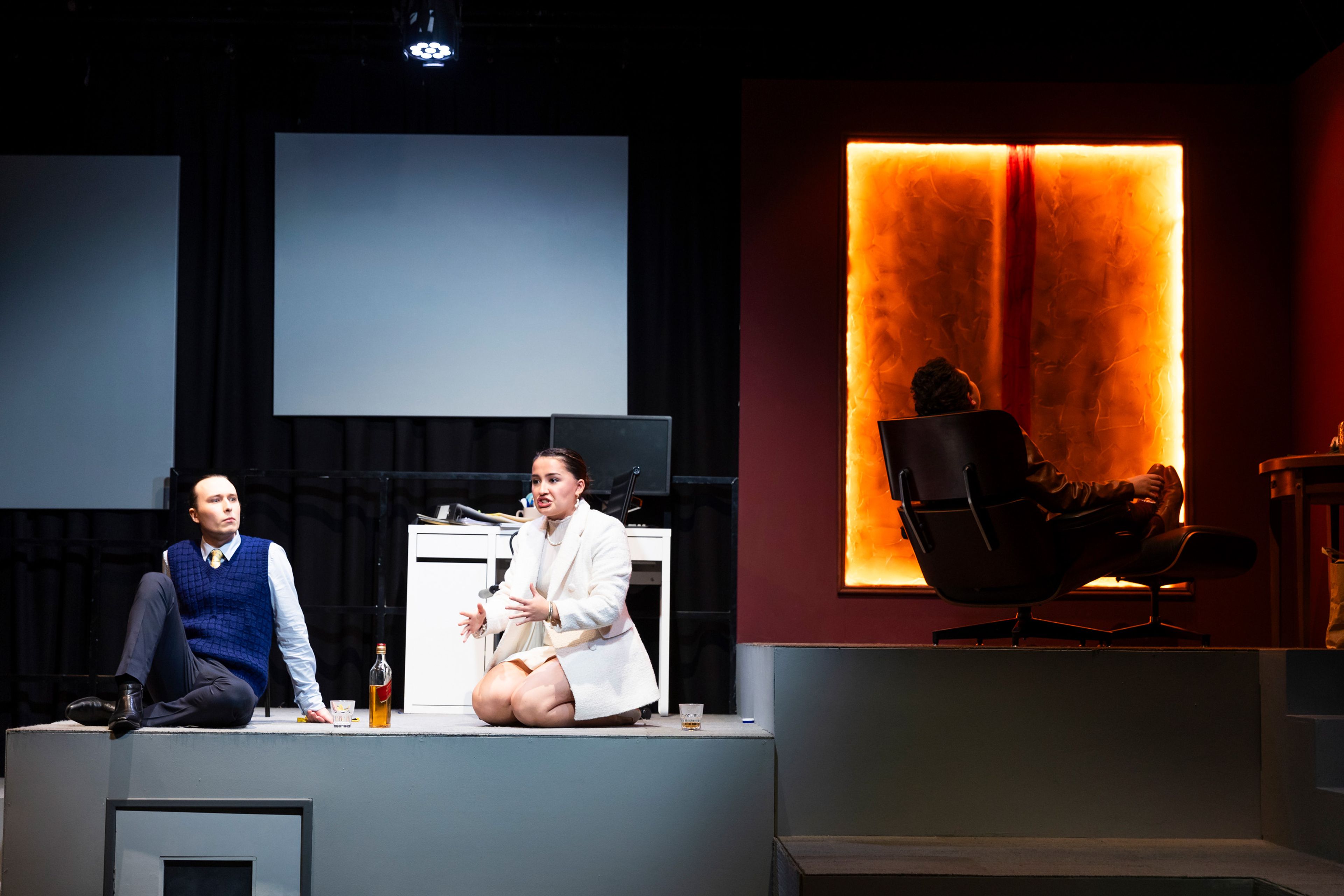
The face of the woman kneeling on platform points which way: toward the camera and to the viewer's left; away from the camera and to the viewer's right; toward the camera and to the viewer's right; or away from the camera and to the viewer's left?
toward the camera and to the viewer's left

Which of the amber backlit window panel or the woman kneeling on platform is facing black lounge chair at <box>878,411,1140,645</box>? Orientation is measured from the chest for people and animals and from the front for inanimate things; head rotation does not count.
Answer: the amber backlit window panel

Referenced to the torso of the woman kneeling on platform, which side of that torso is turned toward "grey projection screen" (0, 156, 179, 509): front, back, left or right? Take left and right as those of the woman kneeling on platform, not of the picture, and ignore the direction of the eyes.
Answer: right

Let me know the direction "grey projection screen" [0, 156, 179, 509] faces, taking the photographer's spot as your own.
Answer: facing the viewer

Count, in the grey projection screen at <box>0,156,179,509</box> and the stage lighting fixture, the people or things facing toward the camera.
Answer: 2

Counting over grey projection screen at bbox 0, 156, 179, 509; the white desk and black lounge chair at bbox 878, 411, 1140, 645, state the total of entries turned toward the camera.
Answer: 2

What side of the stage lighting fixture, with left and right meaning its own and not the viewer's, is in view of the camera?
front

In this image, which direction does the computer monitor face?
toward the camera

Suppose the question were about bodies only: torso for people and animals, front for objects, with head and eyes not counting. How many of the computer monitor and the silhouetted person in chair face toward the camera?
1

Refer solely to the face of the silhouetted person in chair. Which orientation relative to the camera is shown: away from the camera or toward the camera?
away from the camera

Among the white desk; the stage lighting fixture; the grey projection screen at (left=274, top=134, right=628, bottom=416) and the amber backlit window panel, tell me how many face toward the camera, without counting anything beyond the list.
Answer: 4

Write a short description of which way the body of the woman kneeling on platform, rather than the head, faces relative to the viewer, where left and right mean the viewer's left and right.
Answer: facing the viewer and to the left of the viewer

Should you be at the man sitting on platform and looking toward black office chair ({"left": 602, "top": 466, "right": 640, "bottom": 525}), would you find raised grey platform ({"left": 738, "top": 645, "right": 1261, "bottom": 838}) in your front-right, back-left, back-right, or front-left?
front-right

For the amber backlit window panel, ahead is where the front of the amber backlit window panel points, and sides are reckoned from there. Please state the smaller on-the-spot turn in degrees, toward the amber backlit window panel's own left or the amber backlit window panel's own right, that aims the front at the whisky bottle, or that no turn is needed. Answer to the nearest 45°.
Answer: approximately 45° to the amber backlit window panel's own right
